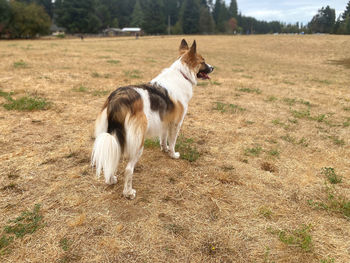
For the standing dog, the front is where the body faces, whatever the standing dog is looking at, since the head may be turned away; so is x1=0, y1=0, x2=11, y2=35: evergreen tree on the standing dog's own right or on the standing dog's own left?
on the standing dog's own left

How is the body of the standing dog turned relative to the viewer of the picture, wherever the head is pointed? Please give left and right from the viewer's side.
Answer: facing away from the viewer and to the right of the viewer

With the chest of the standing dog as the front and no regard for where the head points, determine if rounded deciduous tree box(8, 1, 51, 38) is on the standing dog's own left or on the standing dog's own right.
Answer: on the standing dog's own left
